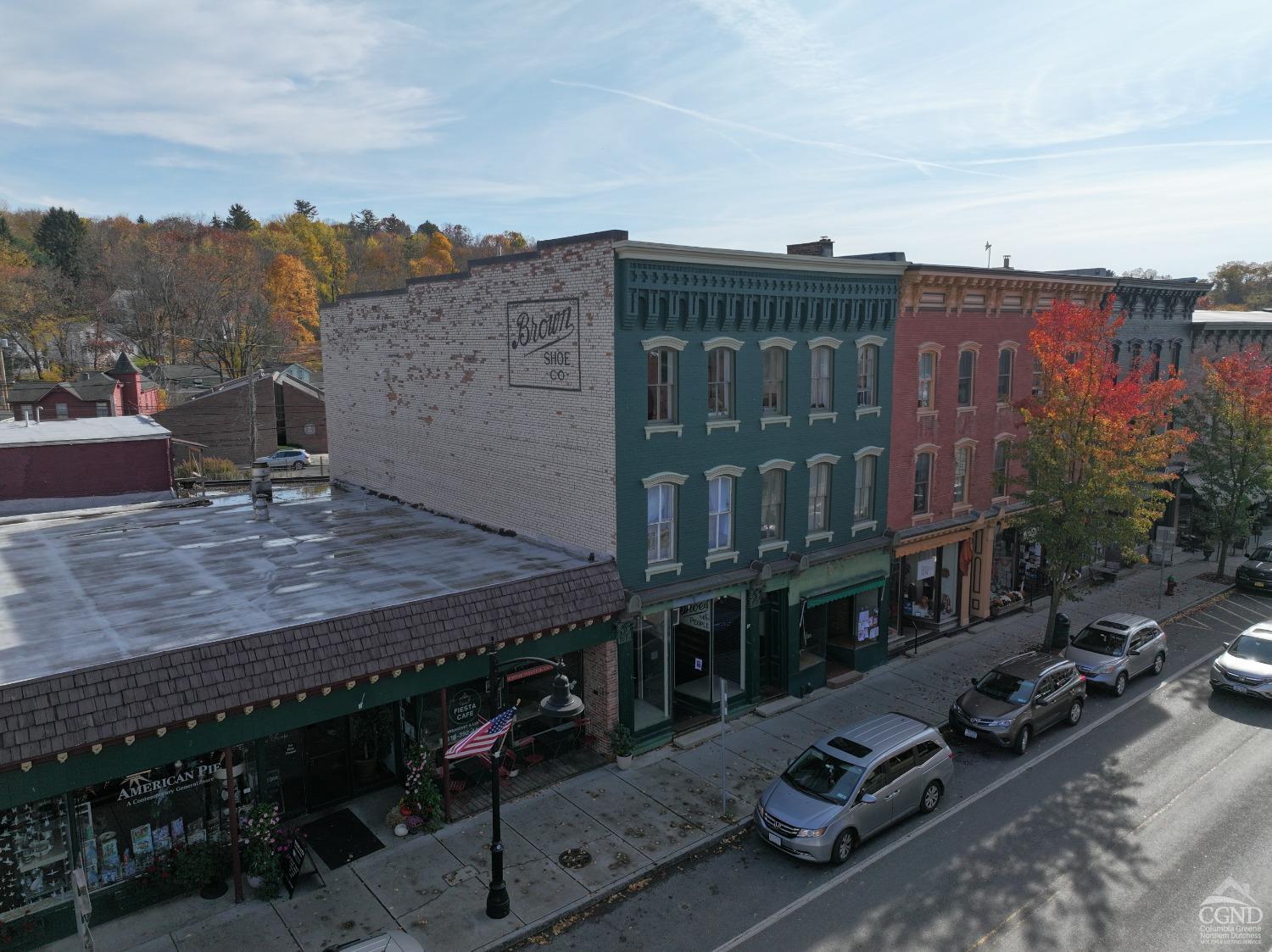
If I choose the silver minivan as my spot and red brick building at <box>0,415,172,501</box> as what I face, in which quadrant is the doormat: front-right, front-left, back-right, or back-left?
front-left

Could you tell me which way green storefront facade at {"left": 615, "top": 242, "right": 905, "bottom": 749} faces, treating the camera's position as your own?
facing the viewer and to the right of the viewer

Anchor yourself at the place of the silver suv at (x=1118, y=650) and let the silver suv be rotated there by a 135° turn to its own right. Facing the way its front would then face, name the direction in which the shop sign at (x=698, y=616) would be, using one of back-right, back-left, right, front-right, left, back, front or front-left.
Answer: back-left

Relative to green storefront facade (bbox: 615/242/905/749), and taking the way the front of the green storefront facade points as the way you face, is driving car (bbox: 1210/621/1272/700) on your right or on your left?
on your left

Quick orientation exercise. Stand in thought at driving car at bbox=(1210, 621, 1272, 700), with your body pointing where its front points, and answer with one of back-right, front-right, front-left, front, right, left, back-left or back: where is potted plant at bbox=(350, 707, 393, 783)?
front

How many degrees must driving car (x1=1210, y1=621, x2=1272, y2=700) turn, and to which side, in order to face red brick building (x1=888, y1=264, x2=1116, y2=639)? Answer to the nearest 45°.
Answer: approximately 45° to its right

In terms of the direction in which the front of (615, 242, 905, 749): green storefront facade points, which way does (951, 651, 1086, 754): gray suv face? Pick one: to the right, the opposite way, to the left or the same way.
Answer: to the right

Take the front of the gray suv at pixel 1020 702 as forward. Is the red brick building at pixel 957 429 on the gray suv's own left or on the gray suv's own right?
on the gray suv's own right

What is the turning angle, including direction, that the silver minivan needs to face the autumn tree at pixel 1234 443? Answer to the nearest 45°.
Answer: approximately 180°

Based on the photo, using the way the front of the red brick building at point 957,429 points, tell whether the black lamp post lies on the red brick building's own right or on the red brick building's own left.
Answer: on the red brick building's own right

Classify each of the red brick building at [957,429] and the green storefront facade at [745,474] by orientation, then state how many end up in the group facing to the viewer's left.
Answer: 0

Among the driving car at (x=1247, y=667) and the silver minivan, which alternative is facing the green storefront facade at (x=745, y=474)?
the driving car

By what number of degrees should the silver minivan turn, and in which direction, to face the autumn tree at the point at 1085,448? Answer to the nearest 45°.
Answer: approximately 180°

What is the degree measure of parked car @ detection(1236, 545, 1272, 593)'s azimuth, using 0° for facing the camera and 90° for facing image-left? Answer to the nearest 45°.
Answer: approximately 45°

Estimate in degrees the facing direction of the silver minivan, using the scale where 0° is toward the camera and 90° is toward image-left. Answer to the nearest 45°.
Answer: approximately 45°

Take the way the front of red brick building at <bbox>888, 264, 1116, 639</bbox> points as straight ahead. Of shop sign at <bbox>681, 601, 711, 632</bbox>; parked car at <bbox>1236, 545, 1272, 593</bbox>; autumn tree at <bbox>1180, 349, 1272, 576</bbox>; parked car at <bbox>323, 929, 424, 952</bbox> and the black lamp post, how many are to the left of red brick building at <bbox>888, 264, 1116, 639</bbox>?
2

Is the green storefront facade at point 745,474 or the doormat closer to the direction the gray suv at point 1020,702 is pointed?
the doormat

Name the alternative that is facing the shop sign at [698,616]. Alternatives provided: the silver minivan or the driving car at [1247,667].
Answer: the driving car
